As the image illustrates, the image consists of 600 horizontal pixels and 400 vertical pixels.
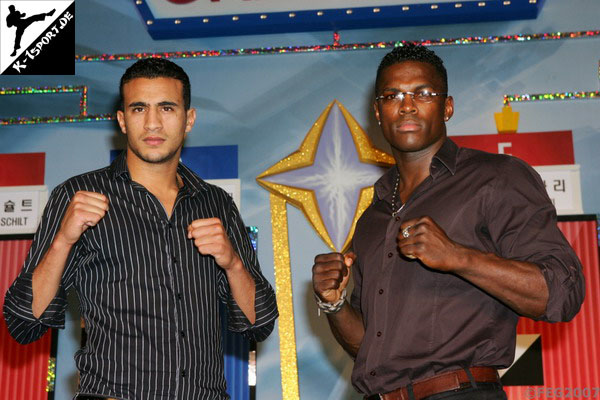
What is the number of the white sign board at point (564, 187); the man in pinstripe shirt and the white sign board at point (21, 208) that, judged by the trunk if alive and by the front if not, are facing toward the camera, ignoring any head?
3

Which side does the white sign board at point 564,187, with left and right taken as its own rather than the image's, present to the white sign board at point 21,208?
right

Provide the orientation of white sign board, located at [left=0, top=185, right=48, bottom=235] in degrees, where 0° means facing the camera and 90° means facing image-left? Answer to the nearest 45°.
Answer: approximately 0°

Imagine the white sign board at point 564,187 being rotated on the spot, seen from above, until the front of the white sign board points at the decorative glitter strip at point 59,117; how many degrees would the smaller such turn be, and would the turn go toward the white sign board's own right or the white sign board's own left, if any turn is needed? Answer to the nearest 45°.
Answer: approximately 90° to the white sign board's own right

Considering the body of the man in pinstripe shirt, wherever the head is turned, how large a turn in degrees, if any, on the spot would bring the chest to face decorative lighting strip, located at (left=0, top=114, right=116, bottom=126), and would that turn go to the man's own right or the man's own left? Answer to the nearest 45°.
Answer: approximately 180°

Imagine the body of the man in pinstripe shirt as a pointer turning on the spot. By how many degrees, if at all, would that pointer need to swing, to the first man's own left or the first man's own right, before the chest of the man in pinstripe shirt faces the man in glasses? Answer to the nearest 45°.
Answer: approximately 45° to the first man's own left

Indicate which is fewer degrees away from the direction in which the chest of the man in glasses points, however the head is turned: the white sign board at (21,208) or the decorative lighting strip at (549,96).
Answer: the white sign board

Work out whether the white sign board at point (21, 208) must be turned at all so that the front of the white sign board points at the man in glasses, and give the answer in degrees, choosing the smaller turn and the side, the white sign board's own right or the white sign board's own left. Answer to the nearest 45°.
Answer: approximately 45° to the white sign board's own left

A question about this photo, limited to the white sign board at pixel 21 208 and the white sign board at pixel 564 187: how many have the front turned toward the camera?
2

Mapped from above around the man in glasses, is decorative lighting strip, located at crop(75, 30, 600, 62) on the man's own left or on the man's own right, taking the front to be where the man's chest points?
on the man's own right

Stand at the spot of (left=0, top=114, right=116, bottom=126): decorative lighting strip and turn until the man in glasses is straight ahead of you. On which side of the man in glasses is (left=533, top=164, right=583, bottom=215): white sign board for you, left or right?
left

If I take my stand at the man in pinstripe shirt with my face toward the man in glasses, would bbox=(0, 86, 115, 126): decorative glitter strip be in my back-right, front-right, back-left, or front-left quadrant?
back-left

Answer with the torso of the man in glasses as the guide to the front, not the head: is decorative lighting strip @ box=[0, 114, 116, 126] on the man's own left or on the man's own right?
on the man's own right
